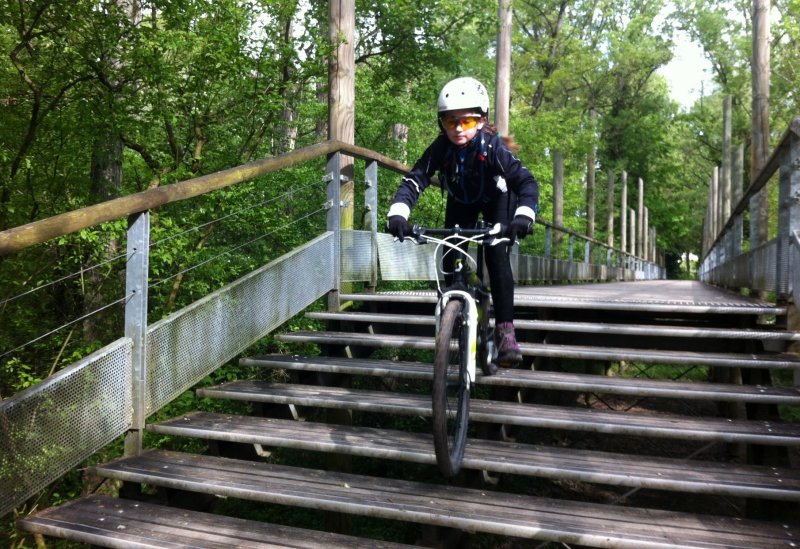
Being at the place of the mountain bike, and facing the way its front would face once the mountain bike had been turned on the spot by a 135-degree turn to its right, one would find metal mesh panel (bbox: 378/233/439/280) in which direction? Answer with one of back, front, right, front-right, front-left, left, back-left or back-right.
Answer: front-right

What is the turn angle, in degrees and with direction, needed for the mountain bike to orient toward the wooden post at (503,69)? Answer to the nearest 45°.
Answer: approximately 180°

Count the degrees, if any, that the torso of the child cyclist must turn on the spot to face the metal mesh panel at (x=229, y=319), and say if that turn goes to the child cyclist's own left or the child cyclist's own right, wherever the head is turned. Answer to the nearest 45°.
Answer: approximately 90° to the child cyclist's own right

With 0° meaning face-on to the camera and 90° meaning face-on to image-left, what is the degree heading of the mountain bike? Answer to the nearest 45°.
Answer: approximately 0°

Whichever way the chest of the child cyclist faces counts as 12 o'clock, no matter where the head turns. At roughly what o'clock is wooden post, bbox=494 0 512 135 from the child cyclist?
The wooden post is roughly at 6 o'clock from the child cyclist.

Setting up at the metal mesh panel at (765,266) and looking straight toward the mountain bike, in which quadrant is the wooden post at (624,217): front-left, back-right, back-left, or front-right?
back-right

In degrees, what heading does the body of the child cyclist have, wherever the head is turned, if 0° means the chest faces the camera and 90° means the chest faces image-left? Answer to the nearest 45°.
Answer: approximately 0°

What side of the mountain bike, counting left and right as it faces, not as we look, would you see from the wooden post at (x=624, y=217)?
back

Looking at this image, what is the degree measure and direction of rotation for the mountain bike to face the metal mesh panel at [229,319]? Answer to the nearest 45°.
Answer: approximately 135° to its right

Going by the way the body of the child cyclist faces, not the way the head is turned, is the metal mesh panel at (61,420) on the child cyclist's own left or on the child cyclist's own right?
on the child cyclist's own right
